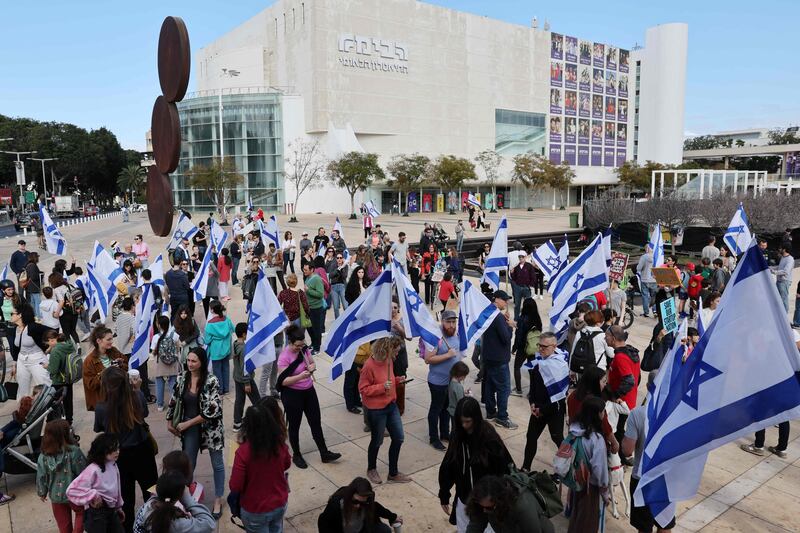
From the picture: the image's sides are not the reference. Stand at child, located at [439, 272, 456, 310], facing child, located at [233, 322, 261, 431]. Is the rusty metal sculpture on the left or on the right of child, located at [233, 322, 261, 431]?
right

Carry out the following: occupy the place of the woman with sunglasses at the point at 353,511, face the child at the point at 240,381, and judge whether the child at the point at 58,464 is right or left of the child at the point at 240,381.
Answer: left

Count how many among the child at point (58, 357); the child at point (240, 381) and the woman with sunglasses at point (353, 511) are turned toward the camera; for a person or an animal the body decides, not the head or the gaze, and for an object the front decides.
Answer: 1

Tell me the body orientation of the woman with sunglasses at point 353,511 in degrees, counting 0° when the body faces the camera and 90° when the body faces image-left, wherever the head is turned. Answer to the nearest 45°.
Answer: approximately 0°
